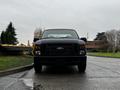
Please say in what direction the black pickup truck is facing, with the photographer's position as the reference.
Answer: facing the viewer
